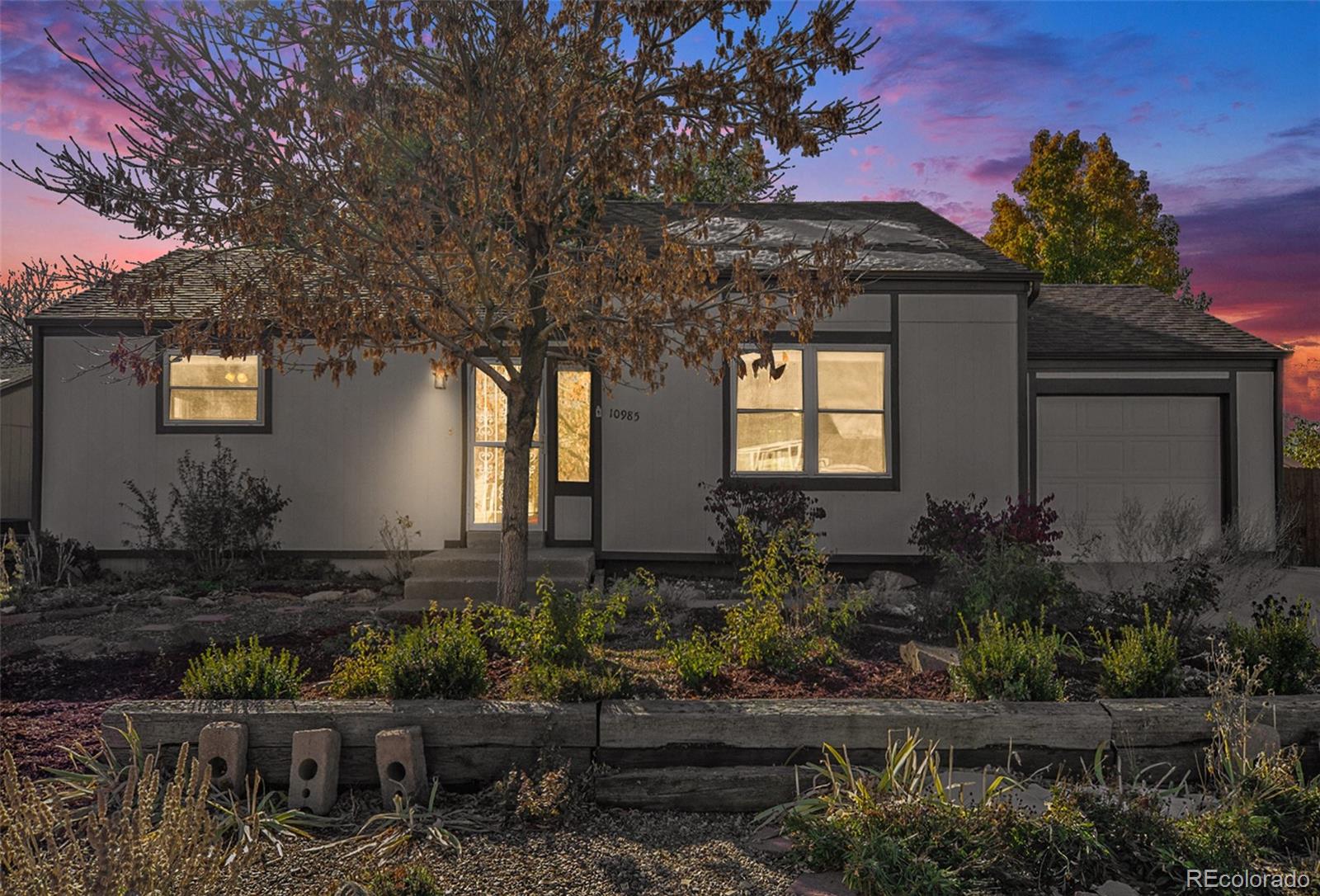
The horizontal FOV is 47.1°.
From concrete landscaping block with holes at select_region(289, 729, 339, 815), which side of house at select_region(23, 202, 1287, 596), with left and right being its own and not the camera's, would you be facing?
front

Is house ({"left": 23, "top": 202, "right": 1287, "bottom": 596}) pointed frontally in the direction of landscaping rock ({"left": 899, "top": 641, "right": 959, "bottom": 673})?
yes

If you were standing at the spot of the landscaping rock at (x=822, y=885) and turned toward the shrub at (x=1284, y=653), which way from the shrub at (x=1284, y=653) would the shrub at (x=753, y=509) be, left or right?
left

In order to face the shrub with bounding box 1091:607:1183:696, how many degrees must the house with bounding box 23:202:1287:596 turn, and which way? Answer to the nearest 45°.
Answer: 0° — it already faces it

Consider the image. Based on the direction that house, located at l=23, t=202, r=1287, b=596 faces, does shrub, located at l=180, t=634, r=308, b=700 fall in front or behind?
in front

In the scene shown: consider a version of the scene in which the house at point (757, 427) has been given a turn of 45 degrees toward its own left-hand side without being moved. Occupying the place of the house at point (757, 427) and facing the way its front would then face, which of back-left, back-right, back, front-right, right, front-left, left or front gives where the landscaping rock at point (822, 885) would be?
front-right

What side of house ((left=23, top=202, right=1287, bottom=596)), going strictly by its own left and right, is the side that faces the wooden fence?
left

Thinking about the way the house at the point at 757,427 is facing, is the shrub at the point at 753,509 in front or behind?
in front

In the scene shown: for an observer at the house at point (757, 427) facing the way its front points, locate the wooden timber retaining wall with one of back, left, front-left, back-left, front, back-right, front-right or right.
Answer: front

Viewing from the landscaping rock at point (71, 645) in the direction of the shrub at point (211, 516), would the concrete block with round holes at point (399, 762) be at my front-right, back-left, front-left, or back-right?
back-right

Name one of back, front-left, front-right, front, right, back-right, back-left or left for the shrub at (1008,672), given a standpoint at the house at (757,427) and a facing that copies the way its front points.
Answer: front

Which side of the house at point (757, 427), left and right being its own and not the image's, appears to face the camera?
front

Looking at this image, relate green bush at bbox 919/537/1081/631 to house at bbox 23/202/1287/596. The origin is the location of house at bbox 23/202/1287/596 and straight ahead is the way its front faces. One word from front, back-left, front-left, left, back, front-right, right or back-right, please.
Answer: front

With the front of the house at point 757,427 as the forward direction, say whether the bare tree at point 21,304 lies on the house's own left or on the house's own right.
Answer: on the house's own right

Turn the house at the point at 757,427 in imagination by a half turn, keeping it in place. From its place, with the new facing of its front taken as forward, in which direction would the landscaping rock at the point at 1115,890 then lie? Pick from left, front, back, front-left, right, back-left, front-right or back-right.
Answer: back
